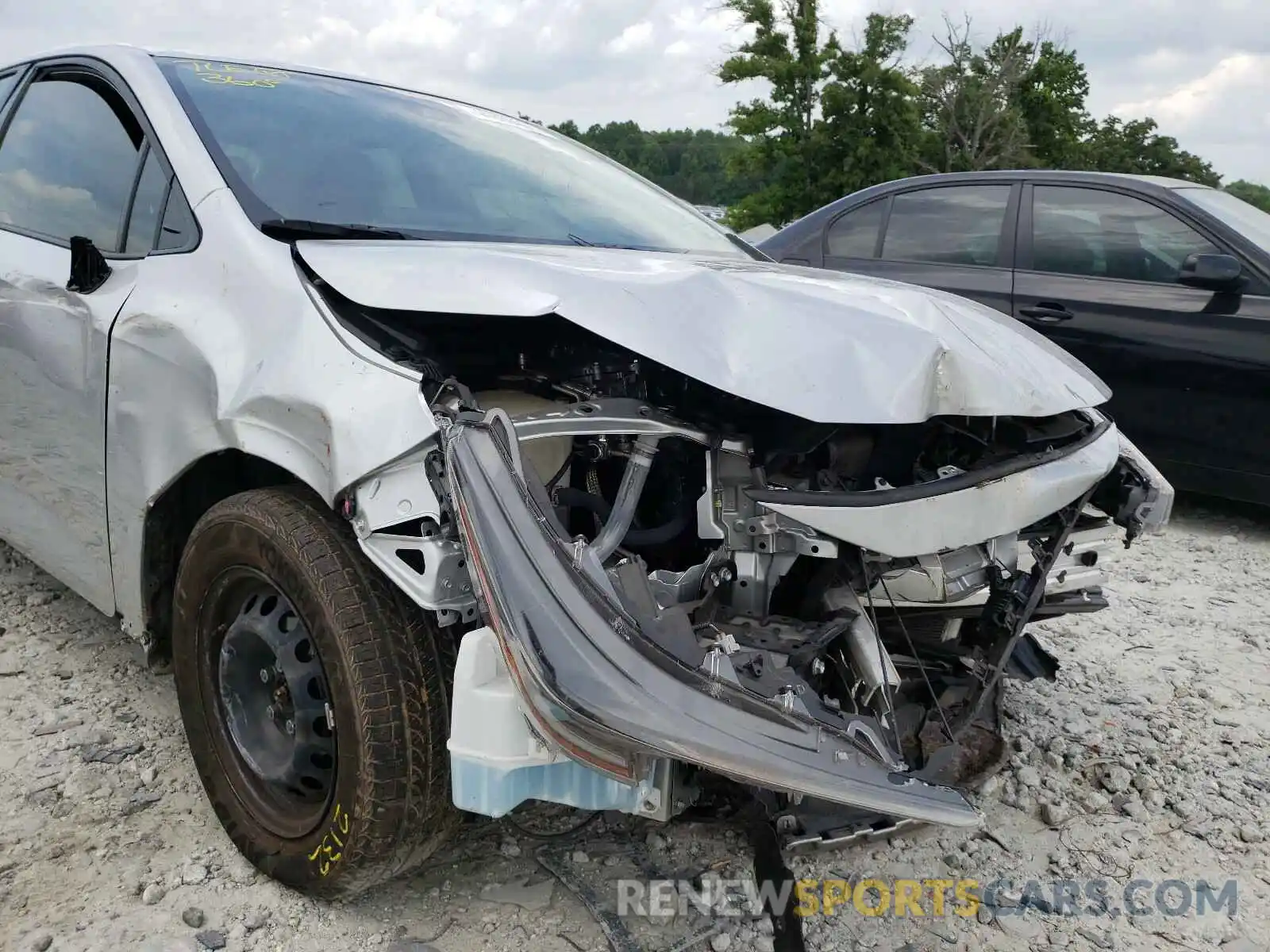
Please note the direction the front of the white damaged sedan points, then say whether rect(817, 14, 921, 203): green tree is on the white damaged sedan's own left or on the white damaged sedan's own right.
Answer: on the white damaged sedan's own left

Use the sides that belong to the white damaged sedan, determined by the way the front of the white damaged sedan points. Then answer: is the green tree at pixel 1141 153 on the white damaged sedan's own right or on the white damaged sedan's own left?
on the white damaged sedan's own left

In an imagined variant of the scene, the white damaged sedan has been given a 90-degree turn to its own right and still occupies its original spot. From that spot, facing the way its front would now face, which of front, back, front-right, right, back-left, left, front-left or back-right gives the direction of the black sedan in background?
back

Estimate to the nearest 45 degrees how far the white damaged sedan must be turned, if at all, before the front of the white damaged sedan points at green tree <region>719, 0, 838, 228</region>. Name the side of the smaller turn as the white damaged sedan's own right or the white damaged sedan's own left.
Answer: approximately 135° to the white damaged sedan's own left

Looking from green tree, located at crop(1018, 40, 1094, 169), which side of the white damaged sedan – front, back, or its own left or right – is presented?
left
